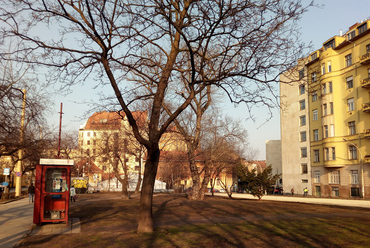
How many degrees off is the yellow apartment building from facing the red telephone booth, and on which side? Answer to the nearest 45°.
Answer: approximately 45° to its left

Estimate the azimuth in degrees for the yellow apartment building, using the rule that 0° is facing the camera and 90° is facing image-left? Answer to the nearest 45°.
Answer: approximately 45°

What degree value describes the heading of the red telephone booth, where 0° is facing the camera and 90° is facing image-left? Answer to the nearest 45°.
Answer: approximately 0°

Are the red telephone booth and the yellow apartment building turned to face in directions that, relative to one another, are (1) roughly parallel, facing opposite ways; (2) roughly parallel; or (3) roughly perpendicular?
roughly perpendicular

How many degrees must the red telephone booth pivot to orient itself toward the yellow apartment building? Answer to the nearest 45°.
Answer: approximately 135° to its left
